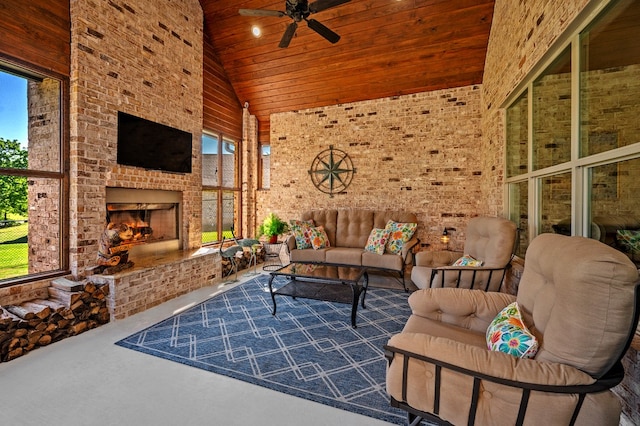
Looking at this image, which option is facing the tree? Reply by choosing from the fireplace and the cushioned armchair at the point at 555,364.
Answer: the cushioned armchair

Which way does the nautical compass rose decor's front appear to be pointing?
toward the camera

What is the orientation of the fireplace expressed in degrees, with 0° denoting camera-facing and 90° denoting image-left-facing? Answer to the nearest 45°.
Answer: approximately 315°

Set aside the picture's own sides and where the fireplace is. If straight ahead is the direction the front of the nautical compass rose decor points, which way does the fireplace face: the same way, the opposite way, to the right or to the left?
to the left

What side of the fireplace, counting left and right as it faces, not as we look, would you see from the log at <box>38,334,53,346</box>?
right

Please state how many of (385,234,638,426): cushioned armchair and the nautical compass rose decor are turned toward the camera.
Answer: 1

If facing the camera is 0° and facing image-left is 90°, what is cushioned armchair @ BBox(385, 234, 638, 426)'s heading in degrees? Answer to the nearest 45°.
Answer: approximately 90°

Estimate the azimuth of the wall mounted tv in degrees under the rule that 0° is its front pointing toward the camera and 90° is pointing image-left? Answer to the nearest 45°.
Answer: approximately 315°

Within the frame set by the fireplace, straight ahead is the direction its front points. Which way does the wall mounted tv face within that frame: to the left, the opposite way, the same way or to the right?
the same way

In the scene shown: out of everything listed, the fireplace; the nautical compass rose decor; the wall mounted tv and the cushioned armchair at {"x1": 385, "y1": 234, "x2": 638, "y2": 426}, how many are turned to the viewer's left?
1

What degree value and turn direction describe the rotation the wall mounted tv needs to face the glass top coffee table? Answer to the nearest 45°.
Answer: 0° — it already faces it

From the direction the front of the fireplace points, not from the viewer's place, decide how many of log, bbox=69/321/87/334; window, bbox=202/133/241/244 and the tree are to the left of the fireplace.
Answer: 1

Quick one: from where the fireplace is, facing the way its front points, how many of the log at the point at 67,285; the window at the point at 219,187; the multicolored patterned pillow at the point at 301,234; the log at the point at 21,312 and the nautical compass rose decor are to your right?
2

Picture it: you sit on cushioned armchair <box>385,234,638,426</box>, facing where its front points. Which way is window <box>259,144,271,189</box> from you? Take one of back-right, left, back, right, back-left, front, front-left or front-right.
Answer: front-right

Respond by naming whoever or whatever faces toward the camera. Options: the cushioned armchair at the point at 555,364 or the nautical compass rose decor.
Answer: the nautical compass rose decor

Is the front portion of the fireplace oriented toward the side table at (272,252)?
no

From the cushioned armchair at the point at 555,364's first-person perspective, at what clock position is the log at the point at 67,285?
The log is roughly at 12 o'clock from the cushioned armchair.
